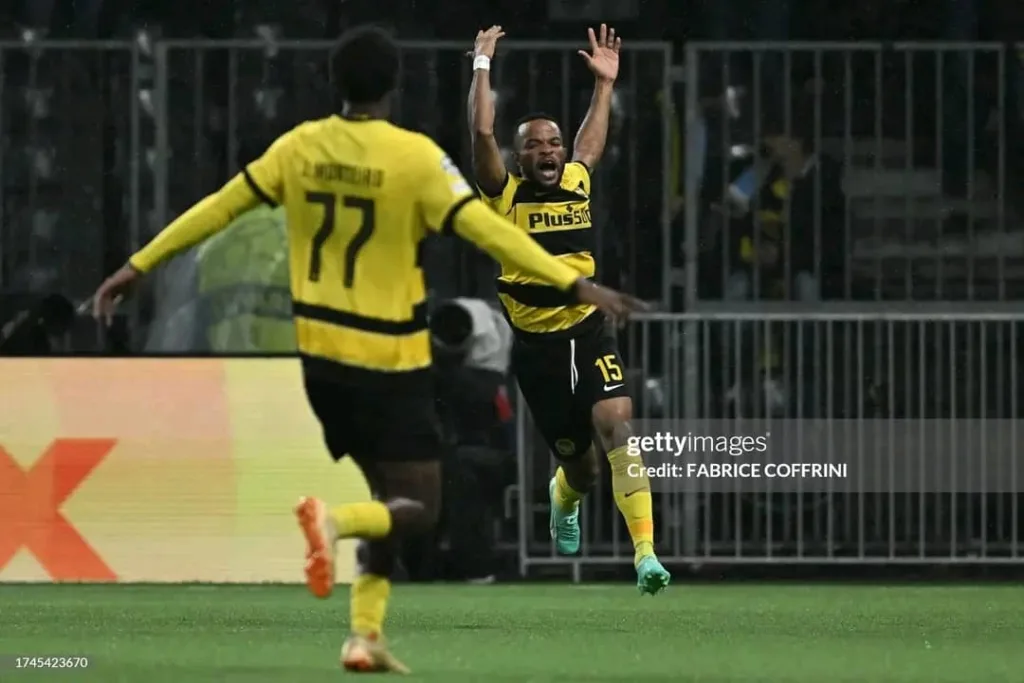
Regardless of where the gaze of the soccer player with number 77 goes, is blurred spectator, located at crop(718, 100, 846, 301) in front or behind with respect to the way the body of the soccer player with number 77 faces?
in front

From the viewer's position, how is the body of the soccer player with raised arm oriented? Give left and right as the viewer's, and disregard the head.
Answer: facing the viewer and to the right of the viewer

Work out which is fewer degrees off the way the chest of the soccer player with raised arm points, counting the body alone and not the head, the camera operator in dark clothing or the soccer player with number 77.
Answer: the soccer player with number 77

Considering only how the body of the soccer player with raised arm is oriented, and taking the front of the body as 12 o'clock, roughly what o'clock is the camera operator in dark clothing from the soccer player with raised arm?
The camera operator in dark clothing is roughly at 7 o'clock from the soccer player with raised arm.

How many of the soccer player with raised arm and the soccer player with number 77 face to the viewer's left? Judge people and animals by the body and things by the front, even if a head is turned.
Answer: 0

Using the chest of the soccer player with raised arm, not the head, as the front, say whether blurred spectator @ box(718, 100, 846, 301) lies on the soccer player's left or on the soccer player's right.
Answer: on the soccer player's left

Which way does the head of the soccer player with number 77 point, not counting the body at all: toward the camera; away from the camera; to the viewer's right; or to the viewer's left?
away from the camera

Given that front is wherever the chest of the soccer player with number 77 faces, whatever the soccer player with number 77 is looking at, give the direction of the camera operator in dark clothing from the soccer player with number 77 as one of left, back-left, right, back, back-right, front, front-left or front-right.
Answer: front-left

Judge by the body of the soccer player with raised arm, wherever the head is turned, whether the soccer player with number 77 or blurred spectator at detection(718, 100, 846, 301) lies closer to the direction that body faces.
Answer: the soccer player with number 77

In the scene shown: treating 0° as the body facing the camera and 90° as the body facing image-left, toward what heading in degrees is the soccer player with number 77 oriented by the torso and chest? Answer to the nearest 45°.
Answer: approximately 225°

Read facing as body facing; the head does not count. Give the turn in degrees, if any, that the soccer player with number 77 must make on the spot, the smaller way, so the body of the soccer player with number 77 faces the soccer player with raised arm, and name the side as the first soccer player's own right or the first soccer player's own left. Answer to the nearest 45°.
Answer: approximately 45° to the first soccer player's own left

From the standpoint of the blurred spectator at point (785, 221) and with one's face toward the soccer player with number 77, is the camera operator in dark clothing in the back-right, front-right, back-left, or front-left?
front-right

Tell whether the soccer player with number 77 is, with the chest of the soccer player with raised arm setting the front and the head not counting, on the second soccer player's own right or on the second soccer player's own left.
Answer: on the second soccer player's own right
